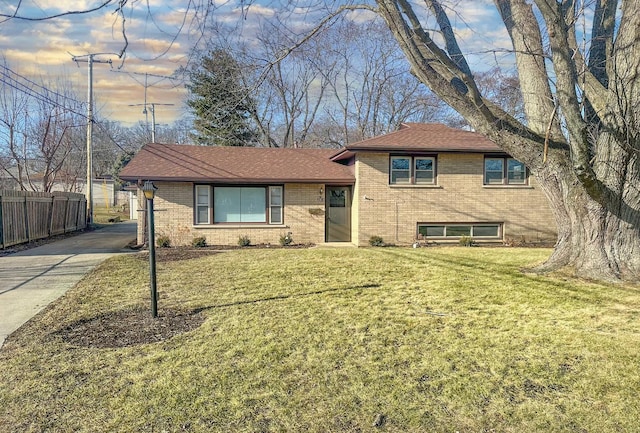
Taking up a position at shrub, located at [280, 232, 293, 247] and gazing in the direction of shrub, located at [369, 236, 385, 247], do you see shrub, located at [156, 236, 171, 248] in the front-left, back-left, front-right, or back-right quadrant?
back-right

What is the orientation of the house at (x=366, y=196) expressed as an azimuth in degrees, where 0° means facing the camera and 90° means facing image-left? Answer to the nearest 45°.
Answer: approximately 0°

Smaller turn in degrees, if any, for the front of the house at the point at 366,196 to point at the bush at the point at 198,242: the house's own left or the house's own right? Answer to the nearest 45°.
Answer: approximately 90° to the house's own right

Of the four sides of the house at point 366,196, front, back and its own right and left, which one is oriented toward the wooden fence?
right

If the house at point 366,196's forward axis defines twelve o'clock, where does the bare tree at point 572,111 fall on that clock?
The bare tree is roughly at 11 o'clock from the house.
